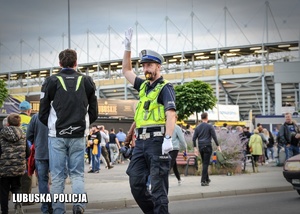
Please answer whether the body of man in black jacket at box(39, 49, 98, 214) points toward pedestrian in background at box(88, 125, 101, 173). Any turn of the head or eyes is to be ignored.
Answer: yes

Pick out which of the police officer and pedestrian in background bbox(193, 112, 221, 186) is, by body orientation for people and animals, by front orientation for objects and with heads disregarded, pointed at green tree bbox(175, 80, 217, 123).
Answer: the pedestrian in background

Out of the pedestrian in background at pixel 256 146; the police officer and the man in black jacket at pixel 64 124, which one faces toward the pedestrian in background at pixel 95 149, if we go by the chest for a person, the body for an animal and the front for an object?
the man in black jacket

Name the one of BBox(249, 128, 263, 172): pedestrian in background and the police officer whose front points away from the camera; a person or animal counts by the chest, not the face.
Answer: the pedestrian in background

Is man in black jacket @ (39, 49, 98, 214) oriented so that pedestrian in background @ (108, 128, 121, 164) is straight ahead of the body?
yes

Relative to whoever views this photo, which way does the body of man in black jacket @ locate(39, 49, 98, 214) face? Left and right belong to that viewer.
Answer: facing away from the viewer

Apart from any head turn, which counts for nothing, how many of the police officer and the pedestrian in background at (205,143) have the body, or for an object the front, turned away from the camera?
1

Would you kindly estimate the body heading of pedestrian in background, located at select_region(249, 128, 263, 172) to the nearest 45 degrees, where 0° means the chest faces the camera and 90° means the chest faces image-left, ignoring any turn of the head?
approximately 180°

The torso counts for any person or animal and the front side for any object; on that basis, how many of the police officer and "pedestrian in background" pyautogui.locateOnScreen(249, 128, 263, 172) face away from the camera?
1

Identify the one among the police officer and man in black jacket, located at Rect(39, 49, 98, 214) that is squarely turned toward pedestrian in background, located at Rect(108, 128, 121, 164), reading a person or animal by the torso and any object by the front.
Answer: the man in black jacket
